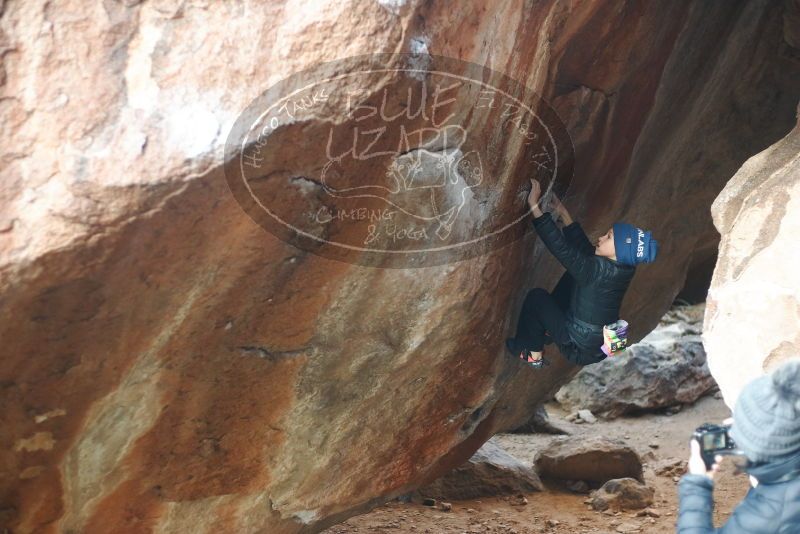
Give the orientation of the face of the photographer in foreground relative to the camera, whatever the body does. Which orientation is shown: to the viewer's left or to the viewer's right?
to the viewer's left

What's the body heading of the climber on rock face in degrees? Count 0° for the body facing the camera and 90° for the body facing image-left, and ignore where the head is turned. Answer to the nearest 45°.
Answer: approximately 90°

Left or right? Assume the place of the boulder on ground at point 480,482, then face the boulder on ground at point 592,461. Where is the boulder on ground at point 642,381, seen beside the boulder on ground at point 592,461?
left

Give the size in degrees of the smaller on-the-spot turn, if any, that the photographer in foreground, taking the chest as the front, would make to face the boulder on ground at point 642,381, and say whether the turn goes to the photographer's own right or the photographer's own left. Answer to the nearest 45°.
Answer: approximately 45° to the photographer's own right

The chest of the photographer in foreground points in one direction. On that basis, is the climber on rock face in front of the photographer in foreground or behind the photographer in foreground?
in front

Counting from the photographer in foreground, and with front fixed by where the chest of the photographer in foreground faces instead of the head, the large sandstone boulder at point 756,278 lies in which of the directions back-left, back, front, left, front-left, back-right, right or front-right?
front-right

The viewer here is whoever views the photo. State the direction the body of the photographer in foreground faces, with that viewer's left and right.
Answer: facing away from the viewer and to the left of the viewer

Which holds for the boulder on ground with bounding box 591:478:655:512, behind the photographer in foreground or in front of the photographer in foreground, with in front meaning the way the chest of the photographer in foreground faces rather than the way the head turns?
in front

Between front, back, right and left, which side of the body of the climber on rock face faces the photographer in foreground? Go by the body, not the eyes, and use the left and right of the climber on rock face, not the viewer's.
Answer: left

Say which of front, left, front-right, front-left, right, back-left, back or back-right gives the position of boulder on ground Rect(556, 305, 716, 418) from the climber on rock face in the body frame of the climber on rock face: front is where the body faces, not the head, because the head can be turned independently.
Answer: right
